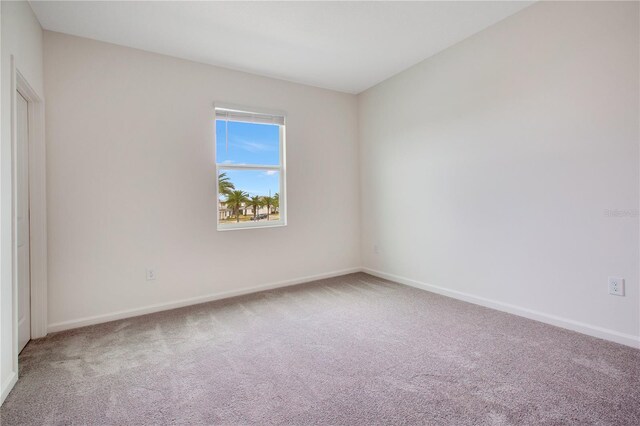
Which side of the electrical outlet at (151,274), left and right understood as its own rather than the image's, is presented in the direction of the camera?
front

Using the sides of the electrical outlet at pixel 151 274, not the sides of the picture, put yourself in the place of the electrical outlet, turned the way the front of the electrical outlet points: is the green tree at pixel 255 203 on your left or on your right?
on your left

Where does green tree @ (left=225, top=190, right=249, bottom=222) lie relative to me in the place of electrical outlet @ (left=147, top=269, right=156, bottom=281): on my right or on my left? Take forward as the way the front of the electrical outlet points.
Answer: on my left

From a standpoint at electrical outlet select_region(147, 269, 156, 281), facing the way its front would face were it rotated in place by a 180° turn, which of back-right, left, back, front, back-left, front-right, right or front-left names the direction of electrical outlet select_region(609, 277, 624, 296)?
back-right

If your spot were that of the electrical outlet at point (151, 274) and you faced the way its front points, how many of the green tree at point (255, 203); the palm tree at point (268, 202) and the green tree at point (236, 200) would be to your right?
0

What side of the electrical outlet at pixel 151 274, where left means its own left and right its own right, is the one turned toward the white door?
right

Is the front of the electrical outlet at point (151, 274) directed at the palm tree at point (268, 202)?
no
